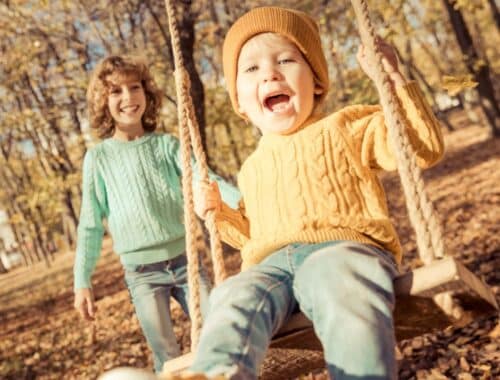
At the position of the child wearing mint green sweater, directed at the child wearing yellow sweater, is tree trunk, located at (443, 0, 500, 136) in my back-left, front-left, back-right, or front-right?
back-left

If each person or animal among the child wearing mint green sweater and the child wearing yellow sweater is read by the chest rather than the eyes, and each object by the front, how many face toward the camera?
2

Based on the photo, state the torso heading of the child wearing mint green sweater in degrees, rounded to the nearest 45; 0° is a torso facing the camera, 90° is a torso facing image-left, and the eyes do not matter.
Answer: approximately 0°

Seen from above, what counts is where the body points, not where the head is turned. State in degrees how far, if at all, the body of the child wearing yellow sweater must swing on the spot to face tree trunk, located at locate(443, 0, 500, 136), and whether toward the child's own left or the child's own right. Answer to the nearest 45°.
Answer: approximately 180°

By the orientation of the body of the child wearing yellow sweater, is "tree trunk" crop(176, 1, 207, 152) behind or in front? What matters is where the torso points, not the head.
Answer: behind

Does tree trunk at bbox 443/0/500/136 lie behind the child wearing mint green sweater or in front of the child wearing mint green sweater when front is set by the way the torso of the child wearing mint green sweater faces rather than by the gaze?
behind

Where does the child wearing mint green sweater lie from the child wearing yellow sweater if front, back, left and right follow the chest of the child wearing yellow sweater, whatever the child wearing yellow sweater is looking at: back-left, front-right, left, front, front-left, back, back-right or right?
back-right

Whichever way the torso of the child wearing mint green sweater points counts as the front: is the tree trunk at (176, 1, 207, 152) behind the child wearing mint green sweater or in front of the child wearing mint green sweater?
behind
